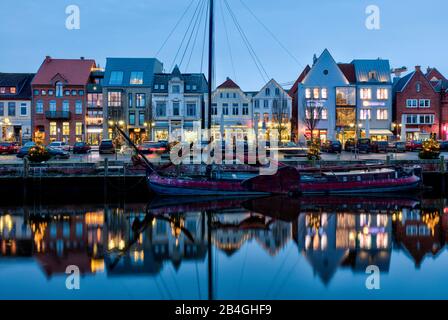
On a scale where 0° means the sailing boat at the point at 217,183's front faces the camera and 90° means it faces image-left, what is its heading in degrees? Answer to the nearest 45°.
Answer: approximately 90°

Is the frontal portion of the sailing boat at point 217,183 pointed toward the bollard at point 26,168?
yes
